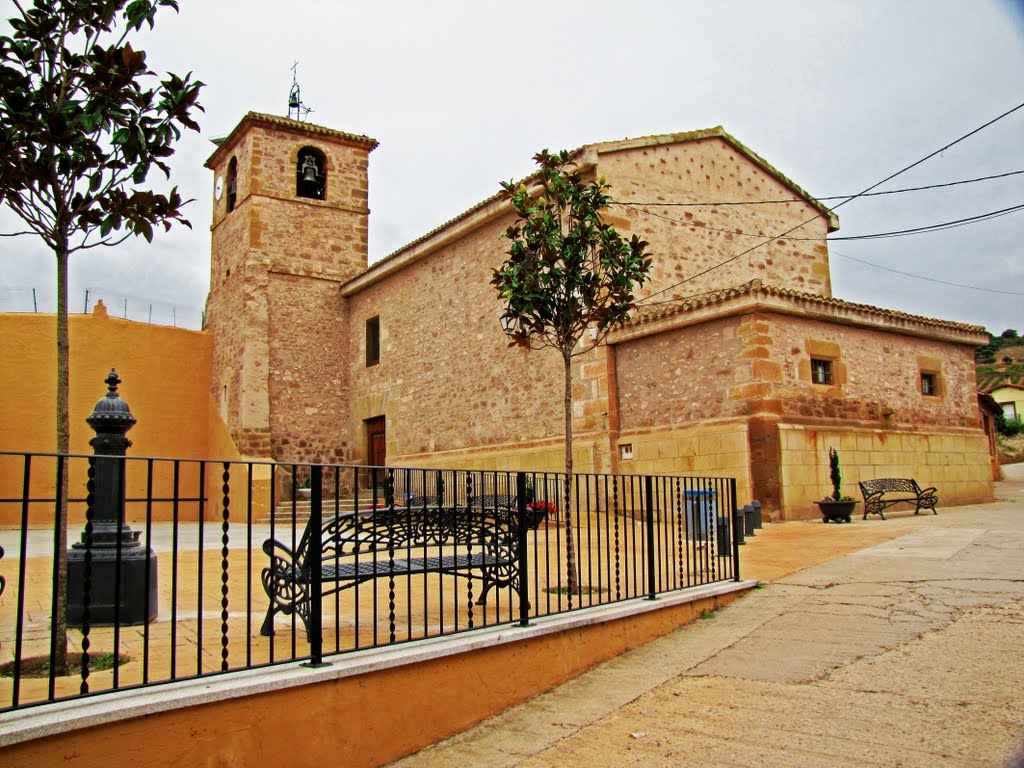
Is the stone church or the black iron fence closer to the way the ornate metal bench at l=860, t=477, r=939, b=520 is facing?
the black iron fence

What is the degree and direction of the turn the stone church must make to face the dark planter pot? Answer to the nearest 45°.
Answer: approximately 90° to its left

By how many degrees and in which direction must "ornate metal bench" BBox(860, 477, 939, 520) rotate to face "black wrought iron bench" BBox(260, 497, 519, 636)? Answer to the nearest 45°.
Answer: approximately 45° to its right

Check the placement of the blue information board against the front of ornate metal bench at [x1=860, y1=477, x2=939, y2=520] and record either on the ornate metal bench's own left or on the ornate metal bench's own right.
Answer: on the ornate metal bench's own right

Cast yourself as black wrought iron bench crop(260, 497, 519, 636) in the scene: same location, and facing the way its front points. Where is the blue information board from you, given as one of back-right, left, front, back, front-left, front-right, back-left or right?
back
